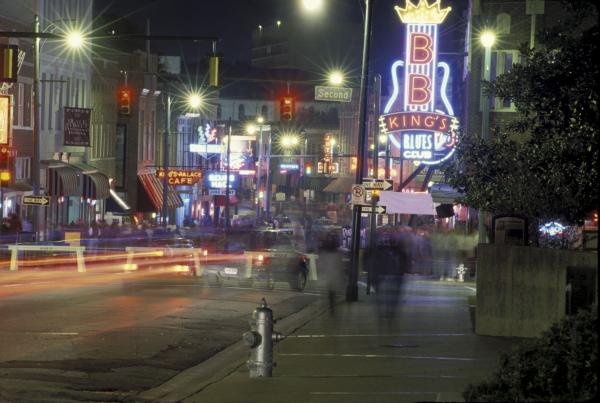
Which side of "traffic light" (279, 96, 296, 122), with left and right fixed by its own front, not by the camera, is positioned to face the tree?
front

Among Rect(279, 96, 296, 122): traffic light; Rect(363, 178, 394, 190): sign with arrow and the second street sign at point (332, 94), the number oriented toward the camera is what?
3

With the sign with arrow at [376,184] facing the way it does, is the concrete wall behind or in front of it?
in front

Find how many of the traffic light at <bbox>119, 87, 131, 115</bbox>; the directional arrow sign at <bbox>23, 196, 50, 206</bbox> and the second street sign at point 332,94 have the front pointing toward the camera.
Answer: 3

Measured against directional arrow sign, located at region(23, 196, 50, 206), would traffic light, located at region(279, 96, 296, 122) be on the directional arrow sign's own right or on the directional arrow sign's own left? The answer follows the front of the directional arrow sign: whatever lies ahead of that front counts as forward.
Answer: on the directional arrow sign's own left

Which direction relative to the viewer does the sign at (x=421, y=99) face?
toward the camera

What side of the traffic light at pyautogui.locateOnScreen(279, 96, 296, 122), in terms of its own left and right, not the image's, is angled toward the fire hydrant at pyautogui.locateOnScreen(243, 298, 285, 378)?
front

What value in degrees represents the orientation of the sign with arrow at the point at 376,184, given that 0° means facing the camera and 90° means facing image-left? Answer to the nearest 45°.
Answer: approximately 0°

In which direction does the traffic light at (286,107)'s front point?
toward the camera

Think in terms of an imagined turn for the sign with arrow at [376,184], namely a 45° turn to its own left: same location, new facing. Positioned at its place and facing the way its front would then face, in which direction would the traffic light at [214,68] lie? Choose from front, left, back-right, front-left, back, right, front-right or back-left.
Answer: back-right
